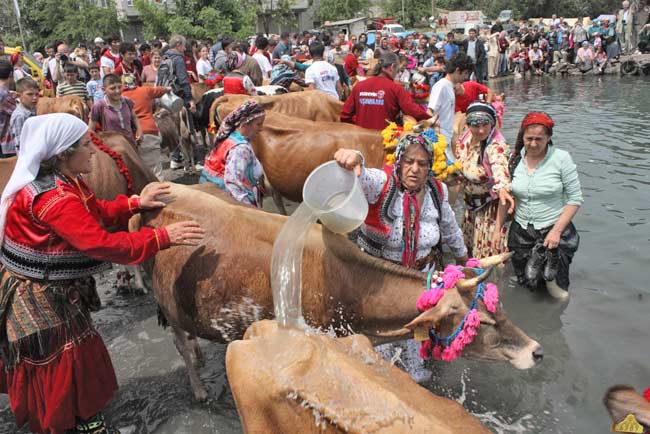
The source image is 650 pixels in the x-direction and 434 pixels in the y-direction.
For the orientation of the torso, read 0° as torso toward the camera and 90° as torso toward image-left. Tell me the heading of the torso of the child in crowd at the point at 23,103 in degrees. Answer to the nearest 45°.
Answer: approximately 315°

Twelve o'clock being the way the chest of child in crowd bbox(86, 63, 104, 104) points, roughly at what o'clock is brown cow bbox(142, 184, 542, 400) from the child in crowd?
The brown cow is roughly at 12 o'clock from the child in crowd.

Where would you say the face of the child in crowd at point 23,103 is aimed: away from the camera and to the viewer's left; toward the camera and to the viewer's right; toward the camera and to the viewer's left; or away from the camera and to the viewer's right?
toward the camera and to the viewer's right

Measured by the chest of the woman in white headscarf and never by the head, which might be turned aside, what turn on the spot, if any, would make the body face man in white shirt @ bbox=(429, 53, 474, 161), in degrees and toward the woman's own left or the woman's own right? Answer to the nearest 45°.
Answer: approximately 45° to the woman's own left

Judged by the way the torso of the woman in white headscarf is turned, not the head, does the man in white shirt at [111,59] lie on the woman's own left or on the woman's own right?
on the woman's own left

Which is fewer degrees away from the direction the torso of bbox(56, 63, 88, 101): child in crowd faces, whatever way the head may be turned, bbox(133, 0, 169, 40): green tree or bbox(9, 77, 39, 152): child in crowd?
the child in crowd

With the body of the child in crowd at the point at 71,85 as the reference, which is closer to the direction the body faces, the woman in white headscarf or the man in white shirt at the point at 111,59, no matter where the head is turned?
the woman in white headscarf

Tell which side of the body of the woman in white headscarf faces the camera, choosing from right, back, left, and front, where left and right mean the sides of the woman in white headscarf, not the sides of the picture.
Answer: right

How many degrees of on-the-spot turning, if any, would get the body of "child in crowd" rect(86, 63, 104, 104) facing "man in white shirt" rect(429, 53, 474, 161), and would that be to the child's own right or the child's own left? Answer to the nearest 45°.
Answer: approximately 45° to the child's own left

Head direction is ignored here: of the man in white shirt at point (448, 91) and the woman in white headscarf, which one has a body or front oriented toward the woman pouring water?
the woman in white headscarf
